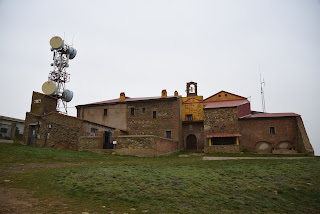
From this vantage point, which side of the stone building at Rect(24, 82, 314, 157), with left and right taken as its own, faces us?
front

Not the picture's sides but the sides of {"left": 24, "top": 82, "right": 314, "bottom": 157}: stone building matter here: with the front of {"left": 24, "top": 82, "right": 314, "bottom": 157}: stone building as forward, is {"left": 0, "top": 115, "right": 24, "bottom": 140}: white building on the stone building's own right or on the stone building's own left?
on the stone building's own right

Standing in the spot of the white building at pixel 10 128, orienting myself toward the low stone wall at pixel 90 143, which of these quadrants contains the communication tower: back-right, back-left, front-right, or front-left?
front-left

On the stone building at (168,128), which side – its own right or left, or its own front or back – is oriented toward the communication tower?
right
